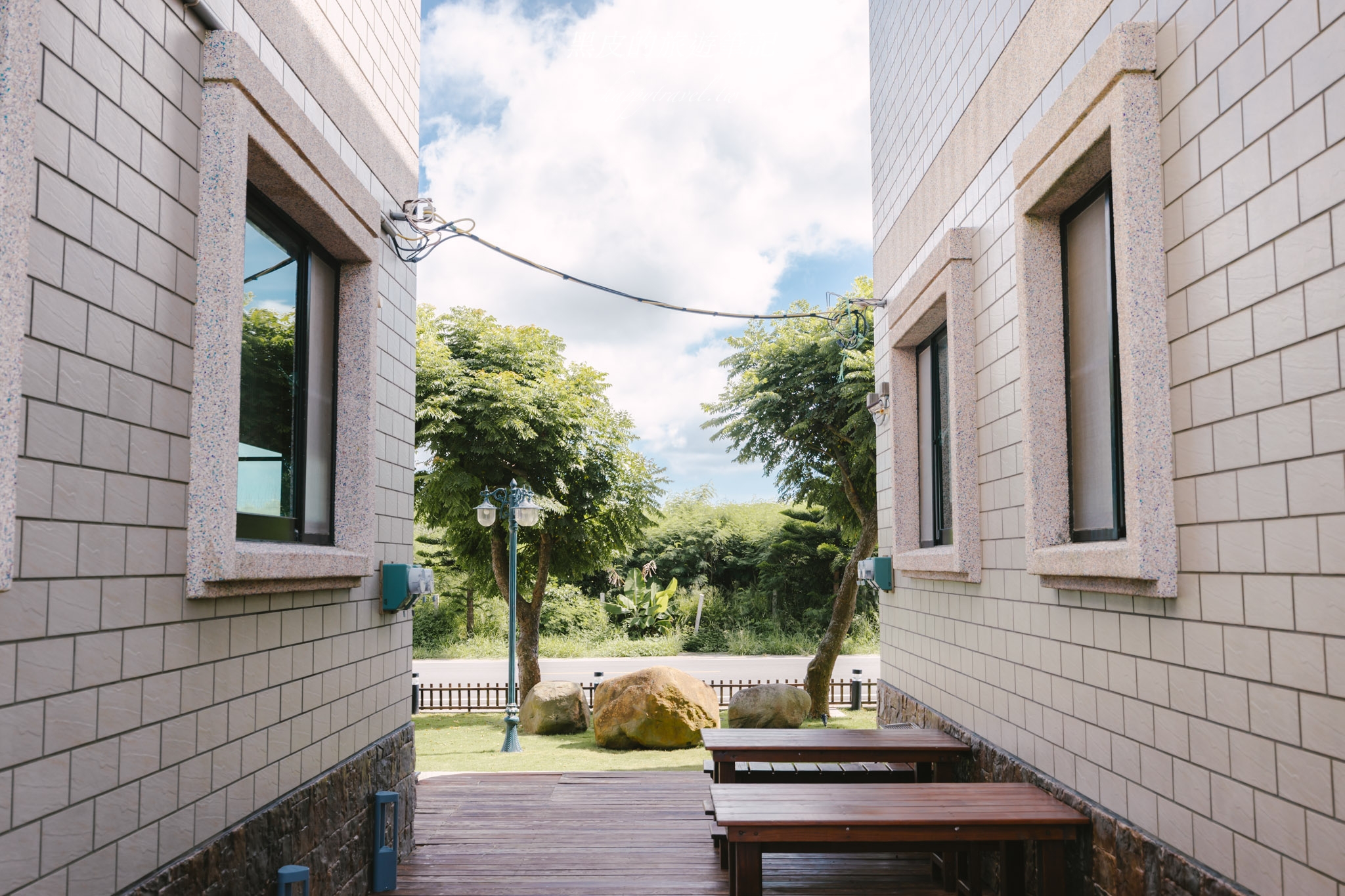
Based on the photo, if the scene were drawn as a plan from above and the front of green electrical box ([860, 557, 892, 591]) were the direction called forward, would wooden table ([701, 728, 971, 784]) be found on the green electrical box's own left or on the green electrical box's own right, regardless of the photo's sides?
on the green electrical box's own left

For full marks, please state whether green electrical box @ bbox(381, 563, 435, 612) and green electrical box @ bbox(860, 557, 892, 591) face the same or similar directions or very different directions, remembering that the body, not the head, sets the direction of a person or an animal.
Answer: very different directions

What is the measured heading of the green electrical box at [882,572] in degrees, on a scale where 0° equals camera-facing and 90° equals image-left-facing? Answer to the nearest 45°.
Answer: approximately 90°

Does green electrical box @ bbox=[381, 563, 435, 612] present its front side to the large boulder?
no

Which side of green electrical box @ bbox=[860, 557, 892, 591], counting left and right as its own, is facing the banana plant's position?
right

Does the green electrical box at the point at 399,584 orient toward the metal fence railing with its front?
no

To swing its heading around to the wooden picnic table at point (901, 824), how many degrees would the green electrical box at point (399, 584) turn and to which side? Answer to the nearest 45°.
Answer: approximately 45° to its right

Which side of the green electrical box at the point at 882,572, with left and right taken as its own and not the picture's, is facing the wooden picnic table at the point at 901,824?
left

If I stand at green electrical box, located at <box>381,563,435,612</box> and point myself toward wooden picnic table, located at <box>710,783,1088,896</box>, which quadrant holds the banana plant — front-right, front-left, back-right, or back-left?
back-left

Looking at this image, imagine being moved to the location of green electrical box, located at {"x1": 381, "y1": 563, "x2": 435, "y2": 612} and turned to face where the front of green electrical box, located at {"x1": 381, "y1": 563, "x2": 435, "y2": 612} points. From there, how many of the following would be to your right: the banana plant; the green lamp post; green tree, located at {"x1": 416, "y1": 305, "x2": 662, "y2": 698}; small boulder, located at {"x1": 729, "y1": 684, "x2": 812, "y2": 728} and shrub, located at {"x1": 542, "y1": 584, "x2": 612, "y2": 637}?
0

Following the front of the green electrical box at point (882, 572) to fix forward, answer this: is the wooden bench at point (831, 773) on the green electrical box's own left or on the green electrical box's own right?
on the green electrical box's own left

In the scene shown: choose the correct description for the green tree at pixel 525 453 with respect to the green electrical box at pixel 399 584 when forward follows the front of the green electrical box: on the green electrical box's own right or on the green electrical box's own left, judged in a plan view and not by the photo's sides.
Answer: on the green electrical box's own left

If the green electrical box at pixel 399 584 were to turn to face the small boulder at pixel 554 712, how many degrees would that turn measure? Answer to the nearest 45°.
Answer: approximately 90° to its left

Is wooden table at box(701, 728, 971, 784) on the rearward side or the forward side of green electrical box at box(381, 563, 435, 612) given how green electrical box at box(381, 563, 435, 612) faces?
on the forward side

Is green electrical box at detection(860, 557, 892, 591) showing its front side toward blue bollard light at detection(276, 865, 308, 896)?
no

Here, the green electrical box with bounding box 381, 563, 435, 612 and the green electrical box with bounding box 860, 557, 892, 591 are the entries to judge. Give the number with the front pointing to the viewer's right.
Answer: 1

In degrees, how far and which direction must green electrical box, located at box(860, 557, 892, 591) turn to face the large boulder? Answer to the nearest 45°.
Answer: approximately 45° to its right

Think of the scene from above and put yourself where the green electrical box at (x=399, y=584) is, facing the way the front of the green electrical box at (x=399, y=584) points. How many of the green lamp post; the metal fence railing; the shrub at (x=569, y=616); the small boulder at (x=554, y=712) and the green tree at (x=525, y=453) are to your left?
5

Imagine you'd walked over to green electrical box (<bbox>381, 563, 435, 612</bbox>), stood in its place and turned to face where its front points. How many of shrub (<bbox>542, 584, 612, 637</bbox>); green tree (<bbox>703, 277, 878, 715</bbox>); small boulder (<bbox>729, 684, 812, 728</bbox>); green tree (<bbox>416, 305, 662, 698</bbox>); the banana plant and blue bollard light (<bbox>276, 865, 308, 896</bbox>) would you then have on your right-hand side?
1

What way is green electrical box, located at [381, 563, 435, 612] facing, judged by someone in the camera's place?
facing to the right of the viewer
